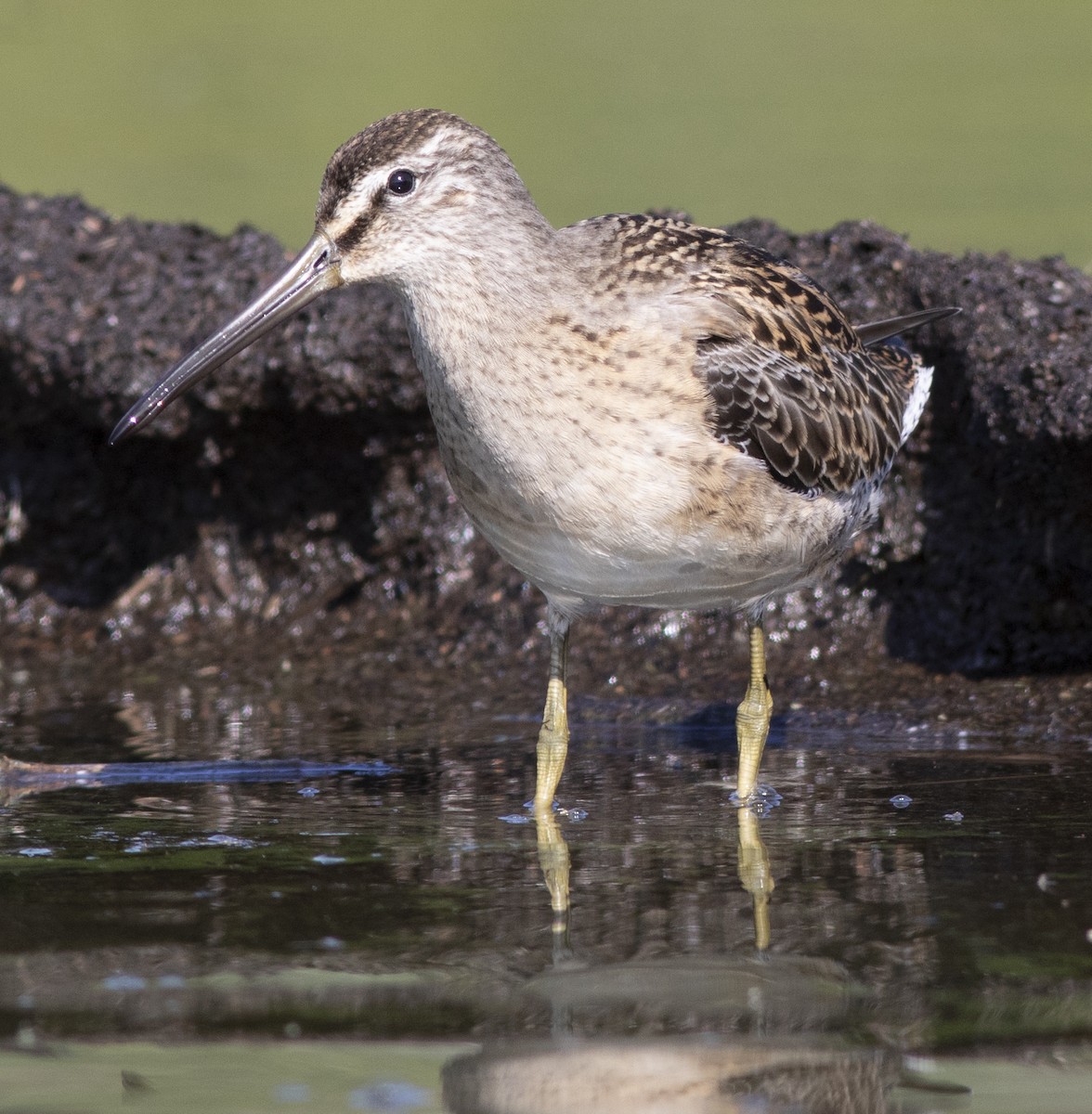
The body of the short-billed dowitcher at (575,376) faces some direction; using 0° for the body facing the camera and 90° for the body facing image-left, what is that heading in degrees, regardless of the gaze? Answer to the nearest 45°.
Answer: approximately 45°
